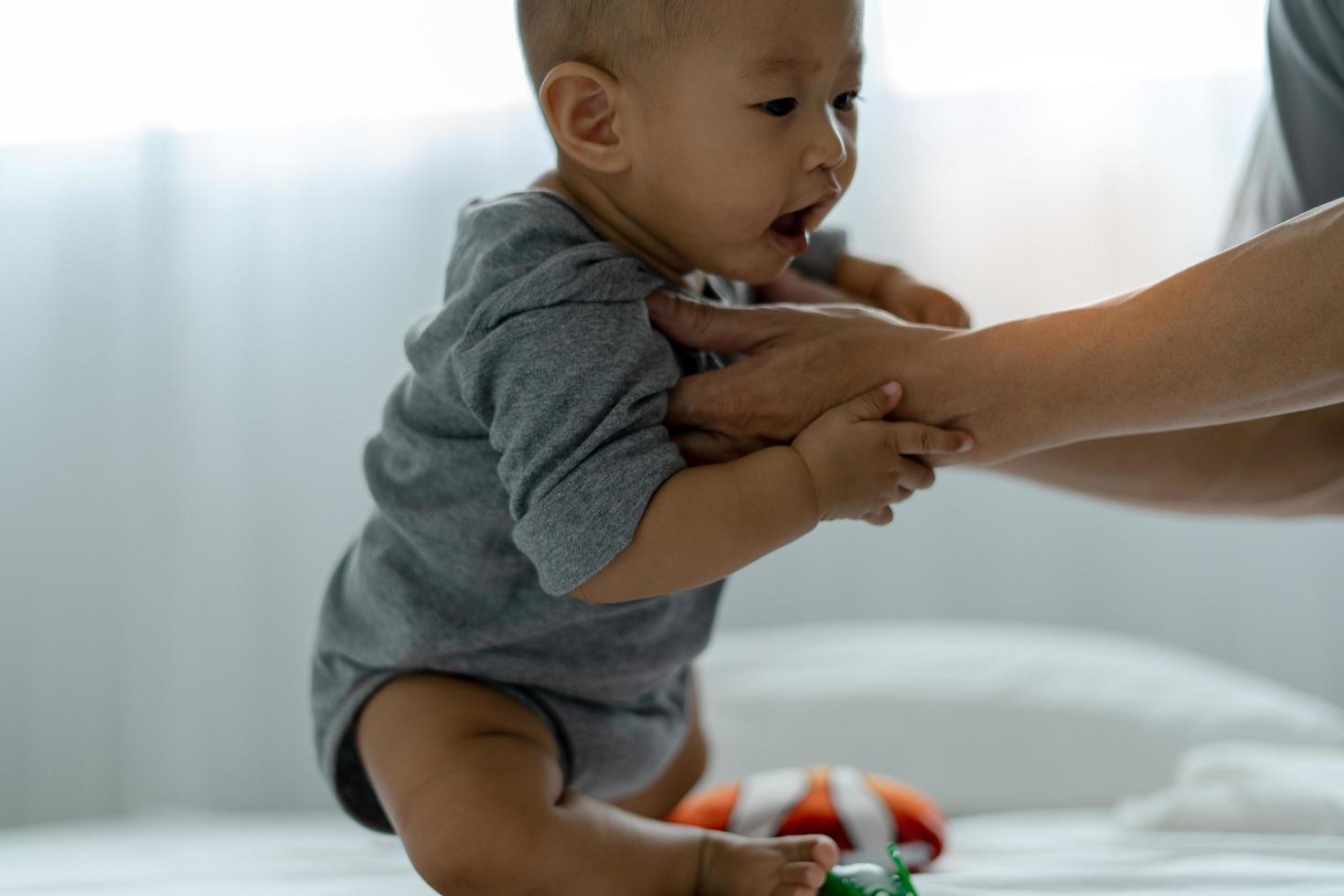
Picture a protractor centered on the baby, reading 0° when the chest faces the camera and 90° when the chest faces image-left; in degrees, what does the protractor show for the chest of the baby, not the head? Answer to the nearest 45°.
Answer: approximately 270°

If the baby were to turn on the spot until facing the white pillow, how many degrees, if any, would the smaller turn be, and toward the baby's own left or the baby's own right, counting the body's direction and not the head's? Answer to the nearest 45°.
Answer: approximately 45° to the baby's own left
